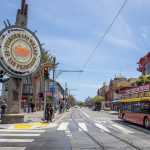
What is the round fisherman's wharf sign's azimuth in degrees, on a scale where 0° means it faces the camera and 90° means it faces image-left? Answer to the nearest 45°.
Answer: approximately 315°

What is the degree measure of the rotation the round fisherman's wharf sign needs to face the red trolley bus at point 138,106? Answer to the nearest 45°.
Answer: approximately 45° to its left
